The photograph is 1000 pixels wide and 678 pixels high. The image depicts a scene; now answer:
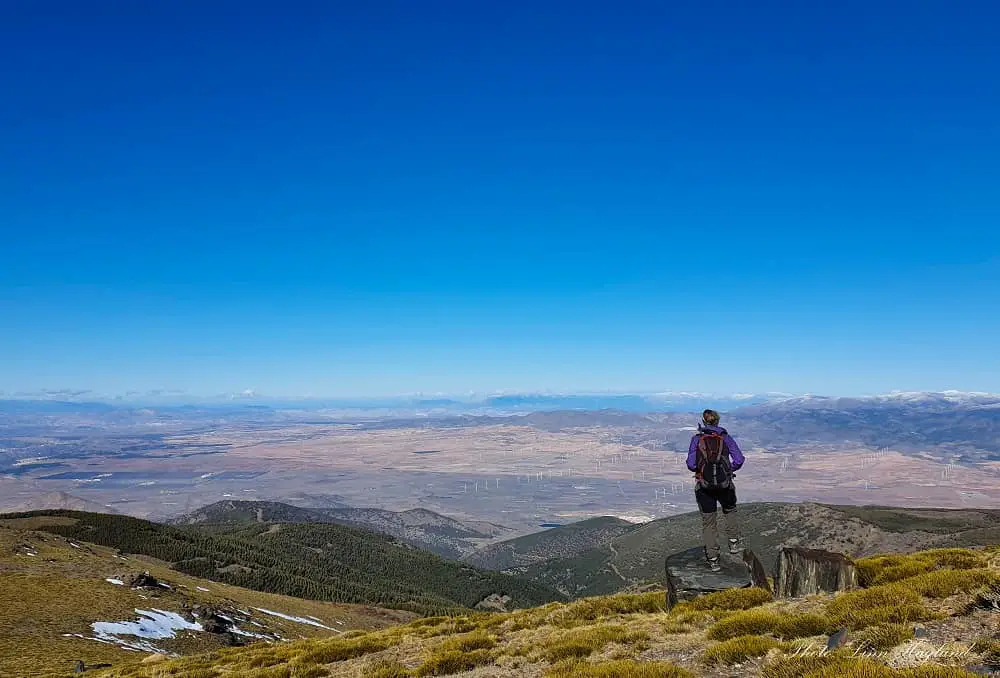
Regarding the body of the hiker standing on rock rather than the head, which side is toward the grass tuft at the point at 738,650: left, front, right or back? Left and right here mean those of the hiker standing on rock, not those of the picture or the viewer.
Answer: back

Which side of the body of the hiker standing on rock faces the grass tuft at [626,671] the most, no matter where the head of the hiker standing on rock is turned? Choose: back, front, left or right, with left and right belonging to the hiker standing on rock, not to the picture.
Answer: back

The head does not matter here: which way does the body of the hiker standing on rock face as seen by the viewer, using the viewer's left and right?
facing away from the viewer

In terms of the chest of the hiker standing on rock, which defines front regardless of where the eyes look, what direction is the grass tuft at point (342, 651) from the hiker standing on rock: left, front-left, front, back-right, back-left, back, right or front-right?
left

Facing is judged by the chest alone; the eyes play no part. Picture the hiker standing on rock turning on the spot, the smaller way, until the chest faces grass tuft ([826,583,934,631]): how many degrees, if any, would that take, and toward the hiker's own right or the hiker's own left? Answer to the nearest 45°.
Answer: approximately 135° to the hiker's own right
